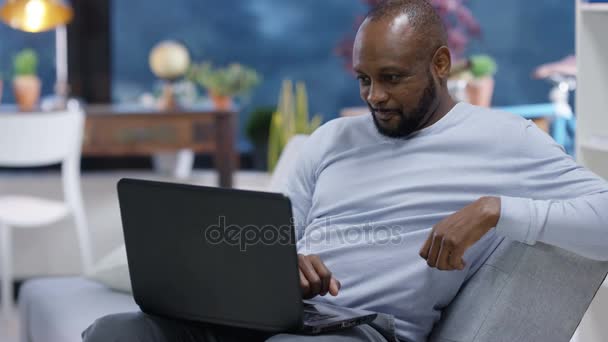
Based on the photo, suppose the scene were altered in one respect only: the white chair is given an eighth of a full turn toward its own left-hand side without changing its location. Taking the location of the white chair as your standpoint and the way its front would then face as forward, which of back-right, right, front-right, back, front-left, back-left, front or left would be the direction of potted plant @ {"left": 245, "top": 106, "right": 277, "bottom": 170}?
back-left

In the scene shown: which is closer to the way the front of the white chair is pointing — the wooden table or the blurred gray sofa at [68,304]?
the blurred gray sofa

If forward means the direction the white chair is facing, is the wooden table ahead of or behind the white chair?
behind

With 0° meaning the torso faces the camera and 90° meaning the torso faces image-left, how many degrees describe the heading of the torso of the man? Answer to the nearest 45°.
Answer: approximately 45°

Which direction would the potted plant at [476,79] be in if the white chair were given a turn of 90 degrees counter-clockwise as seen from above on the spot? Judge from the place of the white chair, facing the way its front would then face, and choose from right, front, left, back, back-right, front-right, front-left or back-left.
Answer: front-left

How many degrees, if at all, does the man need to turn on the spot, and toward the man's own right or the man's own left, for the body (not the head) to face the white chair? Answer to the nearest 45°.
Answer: approximately 90° to the man's own right

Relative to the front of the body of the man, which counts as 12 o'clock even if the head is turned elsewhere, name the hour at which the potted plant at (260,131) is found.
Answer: The potted plant is roughly at 4 o'clock from the man.

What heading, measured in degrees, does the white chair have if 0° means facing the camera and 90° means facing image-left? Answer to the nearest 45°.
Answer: approximately 45°
